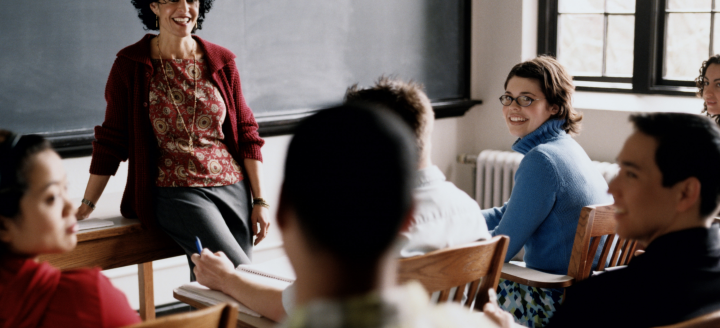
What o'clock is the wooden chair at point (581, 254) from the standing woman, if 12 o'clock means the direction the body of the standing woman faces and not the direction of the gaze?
The wooden chair is roughly at 10 o'clock from the standing woman.

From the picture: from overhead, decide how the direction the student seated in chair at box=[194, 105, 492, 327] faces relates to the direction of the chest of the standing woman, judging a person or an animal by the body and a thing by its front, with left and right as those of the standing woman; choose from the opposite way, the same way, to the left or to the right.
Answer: the opposite way

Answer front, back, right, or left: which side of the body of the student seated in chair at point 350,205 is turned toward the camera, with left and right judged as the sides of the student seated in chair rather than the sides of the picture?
back

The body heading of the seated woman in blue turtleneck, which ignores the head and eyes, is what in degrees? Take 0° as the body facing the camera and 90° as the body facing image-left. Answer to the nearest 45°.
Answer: approximately 90°

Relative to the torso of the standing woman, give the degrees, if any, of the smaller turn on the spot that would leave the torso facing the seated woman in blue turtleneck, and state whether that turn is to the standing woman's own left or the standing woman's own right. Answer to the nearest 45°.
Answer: approximately 45° to the standing woman's own left

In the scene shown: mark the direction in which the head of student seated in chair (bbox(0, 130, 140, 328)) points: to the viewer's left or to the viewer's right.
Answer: to the viewer's right

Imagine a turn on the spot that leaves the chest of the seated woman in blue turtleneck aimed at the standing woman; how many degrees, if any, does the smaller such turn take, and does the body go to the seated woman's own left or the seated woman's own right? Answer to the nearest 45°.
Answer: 0° — they already face them

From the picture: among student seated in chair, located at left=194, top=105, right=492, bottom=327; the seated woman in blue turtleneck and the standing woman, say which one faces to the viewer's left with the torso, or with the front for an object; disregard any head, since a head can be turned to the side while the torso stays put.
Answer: the seated woman in blue turtleneck

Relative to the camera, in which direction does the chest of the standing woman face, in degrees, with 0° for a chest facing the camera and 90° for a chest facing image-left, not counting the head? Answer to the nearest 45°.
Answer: approximately 0°
